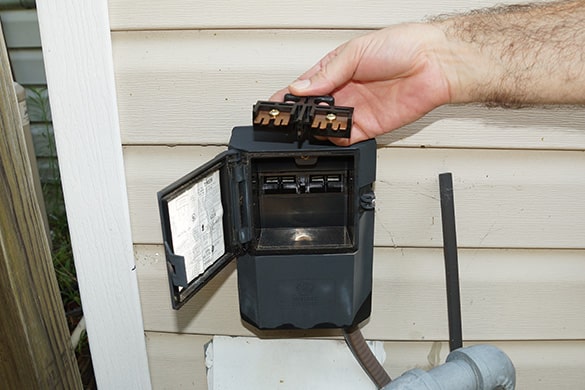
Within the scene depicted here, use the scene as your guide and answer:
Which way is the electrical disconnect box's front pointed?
toward the camera

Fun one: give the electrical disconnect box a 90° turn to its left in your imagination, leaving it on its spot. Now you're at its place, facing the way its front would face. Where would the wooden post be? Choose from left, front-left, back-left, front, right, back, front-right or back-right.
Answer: back
